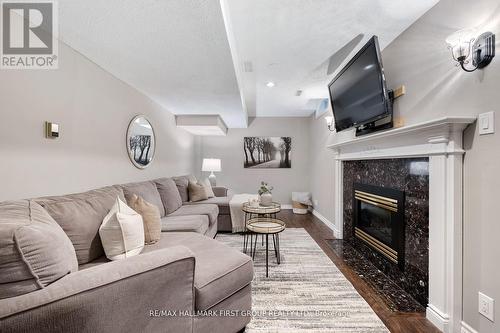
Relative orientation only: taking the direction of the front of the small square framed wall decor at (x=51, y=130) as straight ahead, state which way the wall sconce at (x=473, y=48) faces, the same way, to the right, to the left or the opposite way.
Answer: the opposite way

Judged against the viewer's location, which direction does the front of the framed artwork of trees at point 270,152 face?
facing the viewer

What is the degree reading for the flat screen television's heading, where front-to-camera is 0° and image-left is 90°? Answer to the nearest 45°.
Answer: approximately 45°

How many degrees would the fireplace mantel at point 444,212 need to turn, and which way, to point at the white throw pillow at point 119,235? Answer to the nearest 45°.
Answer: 0° — it already faces it

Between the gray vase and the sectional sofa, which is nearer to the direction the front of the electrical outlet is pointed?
the sectional sofa

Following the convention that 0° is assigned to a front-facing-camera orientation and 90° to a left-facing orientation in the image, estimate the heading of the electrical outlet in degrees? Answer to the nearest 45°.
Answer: approximately 45°

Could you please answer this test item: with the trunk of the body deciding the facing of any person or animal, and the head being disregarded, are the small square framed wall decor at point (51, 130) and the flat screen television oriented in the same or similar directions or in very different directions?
very different directions

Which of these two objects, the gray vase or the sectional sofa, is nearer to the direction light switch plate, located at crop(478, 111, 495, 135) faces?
the sectional sofa

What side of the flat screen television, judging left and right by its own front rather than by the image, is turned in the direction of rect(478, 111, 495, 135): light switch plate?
left

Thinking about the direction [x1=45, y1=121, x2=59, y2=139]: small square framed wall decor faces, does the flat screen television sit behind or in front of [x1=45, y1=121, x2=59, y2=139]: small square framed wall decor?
in front

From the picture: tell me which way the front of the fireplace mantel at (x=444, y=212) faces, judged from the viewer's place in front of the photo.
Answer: facing the viewer and to the left of the viewer

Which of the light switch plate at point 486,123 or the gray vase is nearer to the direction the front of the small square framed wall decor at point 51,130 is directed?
the light switch plate

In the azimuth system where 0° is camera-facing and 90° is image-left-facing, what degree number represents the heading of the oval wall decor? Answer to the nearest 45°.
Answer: approximately 315°

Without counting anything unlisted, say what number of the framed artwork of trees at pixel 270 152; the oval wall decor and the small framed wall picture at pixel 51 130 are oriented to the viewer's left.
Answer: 0
